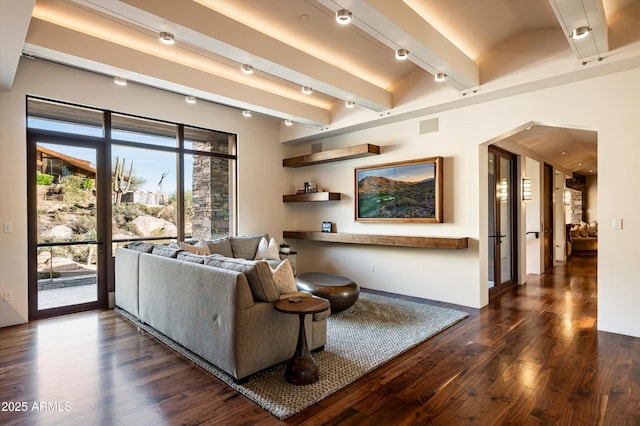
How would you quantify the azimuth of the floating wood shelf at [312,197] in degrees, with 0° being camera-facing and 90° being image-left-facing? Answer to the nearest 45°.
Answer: approximately 45°

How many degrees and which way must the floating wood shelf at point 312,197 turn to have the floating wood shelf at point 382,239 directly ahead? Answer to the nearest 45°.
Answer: approximately 90° to its left

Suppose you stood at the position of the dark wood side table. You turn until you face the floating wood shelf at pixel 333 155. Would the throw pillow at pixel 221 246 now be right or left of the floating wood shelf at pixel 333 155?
left

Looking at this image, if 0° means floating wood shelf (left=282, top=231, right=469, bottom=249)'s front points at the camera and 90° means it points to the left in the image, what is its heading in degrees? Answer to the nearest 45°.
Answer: approximately 45°

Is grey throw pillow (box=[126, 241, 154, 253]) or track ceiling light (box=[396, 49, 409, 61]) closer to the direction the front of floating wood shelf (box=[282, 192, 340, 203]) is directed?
the grey throw pillow

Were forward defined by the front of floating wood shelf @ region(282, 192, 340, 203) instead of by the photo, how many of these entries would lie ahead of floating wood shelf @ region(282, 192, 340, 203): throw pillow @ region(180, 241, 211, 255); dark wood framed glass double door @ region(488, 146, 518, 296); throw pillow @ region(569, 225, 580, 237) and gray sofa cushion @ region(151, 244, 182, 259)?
2

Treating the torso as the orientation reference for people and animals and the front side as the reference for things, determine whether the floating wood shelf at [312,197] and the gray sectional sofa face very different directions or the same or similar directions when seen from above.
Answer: very different directions
